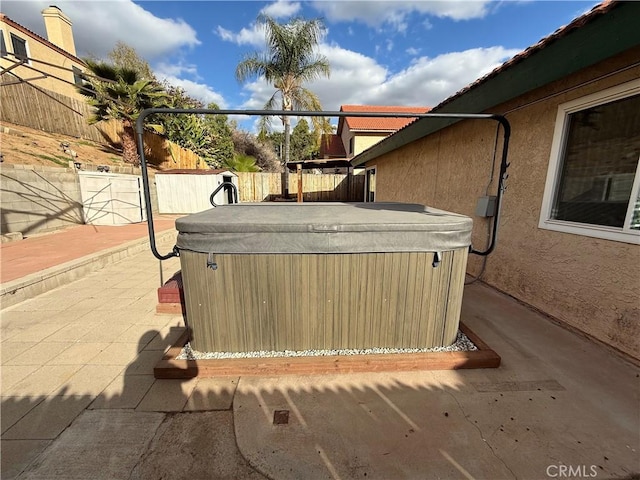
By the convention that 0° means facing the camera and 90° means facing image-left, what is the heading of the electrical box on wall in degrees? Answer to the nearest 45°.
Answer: approximately 45°

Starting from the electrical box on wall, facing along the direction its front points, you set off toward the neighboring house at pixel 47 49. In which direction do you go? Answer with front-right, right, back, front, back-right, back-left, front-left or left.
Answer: front-right

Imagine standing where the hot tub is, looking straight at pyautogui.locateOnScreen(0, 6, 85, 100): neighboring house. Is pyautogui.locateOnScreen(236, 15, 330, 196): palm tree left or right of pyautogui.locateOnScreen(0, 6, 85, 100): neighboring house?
right

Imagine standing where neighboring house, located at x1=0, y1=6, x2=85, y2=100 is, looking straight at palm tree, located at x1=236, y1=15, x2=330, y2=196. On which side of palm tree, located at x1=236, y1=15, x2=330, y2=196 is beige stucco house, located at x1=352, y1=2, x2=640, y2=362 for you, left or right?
right

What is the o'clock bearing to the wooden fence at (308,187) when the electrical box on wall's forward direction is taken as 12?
The wooden fence is roughly at 3 o'clock from the electrical box on wall.

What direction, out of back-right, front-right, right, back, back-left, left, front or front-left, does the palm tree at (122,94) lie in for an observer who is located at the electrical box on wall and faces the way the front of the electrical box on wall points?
front-right

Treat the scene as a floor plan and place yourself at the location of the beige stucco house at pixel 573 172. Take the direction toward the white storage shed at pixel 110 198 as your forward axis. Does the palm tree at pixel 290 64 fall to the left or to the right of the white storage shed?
right

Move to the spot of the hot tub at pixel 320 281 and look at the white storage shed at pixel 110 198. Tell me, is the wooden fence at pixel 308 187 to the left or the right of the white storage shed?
right

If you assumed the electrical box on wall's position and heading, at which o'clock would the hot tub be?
The hot tub is roughly at 11 o'clock from the electrical box on wall.

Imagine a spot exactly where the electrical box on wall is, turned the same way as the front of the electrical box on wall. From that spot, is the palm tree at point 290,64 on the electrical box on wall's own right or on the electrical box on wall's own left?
on the electrical box on wall's own right
